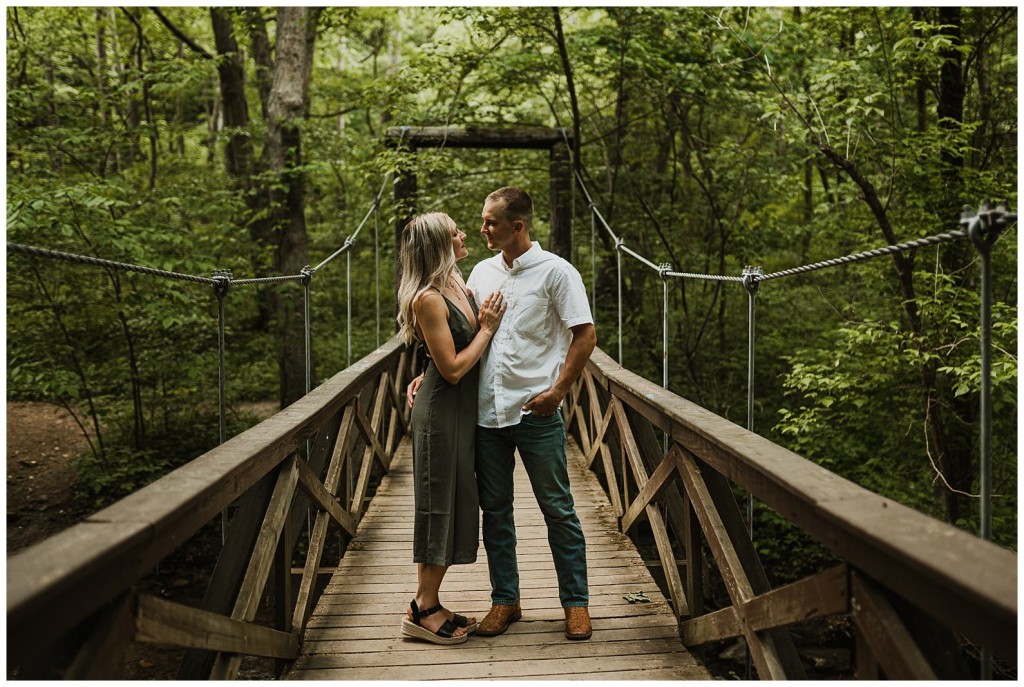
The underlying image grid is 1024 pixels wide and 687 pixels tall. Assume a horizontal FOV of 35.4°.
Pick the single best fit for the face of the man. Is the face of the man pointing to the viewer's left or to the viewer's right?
to the viewer's left

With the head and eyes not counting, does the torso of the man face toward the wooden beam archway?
no

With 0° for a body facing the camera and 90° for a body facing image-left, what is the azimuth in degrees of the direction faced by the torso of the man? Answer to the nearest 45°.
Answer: approximately 45°

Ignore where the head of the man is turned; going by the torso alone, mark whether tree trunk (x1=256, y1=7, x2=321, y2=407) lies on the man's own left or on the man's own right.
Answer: on the man's own right

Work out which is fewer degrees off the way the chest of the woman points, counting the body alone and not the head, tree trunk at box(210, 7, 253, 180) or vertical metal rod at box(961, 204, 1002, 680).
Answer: the vertical metal rod

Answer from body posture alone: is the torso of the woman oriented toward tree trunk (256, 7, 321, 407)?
no

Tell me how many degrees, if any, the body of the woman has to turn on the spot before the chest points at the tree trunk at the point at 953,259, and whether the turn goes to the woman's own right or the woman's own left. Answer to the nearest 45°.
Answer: approximately 45° to the woman's own left

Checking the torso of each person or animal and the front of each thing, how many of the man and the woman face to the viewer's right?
1

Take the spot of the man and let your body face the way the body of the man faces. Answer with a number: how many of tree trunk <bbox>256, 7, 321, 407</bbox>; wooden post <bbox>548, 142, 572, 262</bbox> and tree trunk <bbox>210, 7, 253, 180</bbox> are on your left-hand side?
0

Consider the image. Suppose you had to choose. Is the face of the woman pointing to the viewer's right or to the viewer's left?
to the viewer's right

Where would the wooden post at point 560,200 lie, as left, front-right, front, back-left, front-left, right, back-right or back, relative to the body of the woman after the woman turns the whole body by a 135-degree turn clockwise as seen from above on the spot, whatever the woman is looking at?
back-right

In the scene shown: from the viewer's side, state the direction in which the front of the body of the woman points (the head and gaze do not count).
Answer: to the viewer's right

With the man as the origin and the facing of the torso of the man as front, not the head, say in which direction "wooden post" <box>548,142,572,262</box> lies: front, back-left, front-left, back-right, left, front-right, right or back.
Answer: back-right
